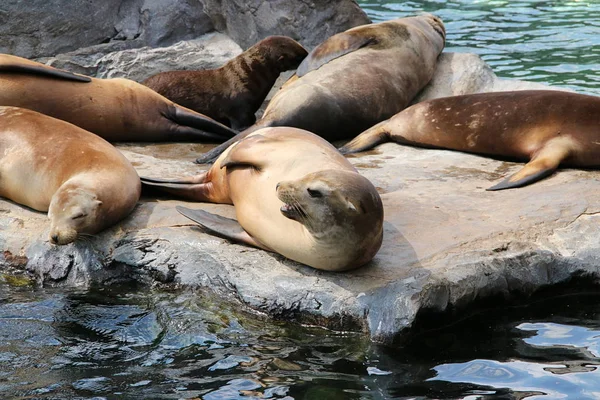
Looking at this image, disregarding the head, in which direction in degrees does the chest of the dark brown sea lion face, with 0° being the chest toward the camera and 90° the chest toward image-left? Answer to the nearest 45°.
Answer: approximately 270°

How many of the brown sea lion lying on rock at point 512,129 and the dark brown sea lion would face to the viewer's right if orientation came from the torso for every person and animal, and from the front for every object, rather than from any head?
2

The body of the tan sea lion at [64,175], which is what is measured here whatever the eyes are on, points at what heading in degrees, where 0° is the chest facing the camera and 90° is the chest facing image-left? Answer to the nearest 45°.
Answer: approximately 315°

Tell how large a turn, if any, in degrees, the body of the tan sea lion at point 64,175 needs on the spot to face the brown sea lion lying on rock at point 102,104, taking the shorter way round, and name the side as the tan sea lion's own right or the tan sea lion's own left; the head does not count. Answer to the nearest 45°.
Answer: approximately 135° to the tan sea lion's own left

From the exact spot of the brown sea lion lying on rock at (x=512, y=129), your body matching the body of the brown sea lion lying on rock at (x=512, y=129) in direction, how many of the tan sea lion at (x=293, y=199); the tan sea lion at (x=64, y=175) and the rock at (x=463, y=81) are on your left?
1

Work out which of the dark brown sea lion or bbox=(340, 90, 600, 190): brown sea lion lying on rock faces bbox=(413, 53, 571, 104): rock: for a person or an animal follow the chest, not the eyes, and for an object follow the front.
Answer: the dark brown sea lion

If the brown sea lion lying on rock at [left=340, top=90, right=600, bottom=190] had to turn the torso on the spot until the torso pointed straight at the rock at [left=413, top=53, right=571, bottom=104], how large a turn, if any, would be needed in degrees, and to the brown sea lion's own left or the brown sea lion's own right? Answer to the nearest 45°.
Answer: approximately 90° to the brown sea lion's own left

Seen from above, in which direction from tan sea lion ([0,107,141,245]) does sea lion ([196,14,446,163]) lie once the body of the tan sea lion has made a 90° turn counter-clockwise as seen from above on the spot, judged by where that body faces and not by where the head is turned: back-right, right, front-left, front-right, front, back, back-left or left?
front

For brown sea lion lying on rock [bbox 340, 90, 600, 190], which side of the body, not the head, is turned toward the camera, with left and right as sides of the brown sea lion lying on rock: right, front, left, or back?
right
